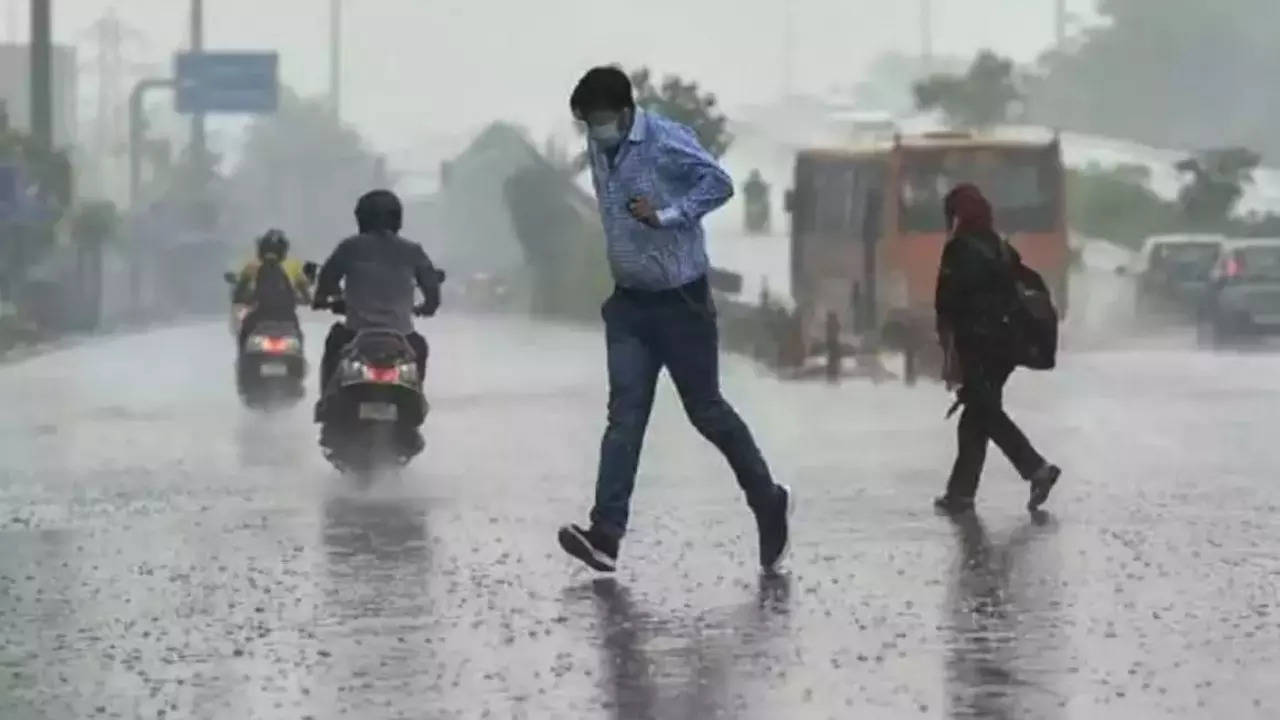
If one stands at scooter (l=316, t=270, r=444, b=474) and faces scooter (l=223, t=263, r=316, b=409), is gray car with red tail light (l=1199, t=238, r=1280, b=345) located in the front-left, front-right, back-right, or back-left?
front-right

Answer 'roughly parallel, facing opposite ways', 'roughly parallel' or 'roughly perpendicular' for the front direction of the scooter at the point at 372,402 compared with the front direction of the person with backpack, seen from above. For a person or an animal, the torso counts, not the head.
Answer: roughly perpendicular

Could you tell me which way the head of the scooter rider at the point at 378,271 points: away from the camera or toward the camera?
away from the camera

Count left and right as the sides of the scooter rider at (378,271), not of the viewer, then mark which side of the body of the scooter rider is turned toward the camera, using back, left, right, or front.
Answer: back

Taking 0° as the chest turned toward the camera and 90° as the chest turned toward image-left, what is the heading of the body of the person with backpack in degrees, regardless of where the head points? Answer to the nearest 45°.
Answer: approximately 90°

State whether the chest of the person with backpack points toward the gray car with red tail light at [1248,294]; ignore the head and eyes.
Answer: no

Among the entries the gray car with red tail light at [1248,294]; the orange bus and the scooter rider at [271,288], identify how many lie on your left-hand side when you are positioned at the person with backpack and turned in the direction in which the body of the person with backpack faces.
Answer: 0

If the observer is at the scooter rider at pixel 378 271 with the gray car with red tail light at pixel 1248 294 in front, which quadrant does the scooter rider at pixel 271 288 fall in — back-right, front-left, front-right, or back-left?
front-left

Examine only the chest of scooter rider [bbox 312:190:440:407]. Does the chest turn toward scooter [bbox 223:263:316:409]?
yes

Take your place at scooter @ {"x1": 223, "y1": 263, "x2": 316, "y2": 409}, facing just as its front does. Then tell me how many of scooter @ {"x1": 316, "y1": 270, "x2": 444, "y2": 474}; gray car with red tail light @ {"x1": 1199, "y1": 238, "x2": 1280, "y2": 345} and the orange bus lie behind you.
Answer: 1

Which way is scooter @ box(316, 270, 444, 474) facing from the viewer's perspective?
away from the camera

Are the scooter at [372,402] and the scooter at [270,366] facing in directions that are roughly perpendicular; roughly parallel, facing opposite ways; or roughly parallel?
roughly parallel

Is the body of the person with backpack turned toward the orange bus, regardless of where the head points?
no

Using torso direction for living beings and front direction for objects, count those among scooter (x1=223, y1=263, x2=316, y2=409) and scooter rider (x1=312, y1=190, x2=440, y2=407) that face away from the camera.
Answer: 2

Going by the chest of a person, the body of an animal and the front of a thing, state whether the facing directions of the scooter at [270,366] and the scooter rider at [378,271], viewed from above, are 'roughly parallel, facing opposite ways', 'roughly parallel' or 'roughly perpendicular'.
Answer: roughly parallel

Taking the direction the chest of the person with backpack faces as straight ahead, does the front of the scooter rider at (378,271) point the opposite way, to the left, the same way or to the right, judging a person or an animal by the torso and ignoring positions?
to the right

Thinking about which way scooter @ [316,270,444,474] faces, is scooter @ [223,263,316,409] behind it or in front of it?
in front

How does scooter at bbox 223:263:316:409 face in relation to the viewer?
away from the camera
